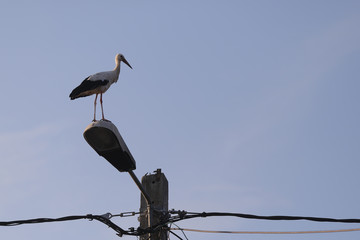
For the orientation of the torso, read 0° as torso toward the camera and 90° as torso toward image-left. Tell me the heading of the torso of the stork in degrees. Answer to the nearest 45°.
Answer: approximately 270°
